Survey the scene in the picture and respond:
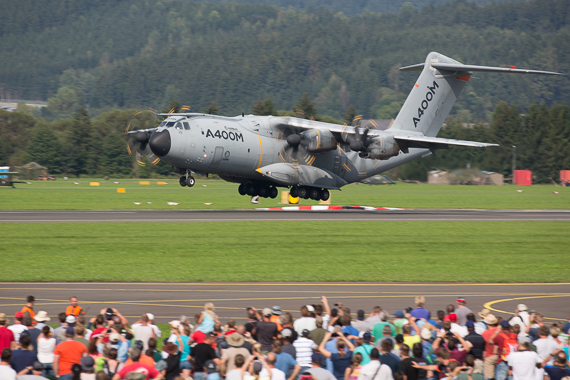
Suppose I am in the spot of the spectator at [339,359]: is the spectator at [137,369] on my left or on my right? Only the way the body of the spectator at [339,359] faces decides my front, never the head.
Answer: on my left

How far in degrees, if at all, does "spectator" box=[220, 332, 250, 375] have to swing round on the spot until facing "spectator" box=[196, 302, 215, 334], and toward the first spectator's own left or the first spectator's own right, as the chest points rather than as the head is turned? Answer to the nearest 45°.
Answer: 0° — they already face them

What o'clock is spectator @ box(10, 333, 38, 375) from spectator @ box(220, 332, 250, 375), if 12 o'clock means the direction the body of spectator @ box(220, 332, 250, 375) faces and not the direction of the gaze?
spectator @ box(10, 333, 38, 375) is roughly at 9 o'clock from spectator @ box(220, 332, 250, 375).

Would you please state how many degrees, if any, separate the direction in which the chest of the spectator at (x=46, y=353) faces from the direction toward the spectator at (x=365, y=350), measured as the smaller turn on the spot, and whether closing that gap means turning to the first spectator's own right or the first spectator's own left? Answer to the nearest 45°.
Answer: approximately 90° to the first spectator's own right

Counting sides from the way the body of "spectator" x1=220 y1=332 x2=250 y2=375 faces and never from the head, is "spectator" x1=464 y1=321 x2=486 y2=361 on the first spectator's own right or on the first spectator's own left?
on the first spectator's own right

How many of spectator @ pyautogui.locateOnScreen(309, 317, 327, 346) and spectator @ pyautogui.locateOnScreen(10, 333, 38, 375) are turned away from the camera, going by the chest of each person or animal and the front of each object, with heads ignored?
2

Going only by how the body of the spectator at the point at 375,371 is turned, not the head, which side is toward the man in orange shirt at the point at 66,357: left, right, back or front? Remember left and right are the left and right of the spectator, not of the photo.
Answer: left

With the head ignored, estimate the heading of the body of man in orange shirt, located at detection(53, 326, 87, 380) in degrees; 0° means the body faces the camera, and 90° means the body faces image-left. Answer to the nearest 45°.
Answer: approximately 180°

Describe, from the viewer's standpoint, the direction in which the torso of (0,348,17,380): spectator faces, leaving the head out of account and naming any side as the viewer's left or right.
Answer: facing away from the viewer

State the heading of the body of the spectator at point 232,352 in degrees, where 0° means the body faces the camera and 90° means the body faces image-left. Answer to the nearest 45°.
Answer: approximately 180°

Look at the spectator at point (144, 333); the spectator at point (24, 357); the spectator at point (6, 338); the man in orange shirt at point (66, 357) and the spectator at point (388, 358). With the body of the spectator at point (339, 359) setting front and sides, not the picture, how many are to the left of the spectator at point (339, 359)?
4

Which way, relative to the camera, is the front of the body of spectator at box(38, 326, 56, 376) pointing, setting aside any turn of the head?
away from the camera

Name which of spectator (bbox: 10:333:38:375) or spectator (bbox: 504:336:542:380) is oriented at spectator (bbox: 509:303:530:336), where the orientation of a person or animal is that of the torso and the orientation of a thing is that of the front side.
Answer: spectator (bbox: 504:336:542:380)

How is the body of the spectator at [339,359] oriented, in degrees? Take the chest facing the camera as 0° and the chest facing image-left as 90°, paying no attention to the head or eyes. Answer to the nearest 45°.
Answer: approximately 180°

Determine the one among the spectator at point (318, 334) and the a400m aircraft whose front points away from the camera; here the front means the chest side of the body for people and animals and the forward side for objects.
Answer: the spectator

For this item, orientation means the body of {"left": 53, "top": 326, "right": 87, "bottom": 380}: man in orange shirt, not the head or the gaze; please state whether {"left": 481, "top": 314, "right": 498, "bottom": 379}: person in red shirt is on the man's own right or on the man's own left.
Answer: on the man's own right

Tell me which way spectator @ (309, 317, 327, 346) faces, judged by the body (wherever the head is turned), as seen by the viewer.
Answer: away from the camera

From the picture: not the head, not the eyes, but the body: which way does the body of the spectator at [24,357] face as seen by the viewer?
away from the camera

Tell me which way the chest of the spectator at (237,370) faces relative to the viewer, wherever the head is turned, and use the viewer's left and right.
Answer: facing away from the viewer
